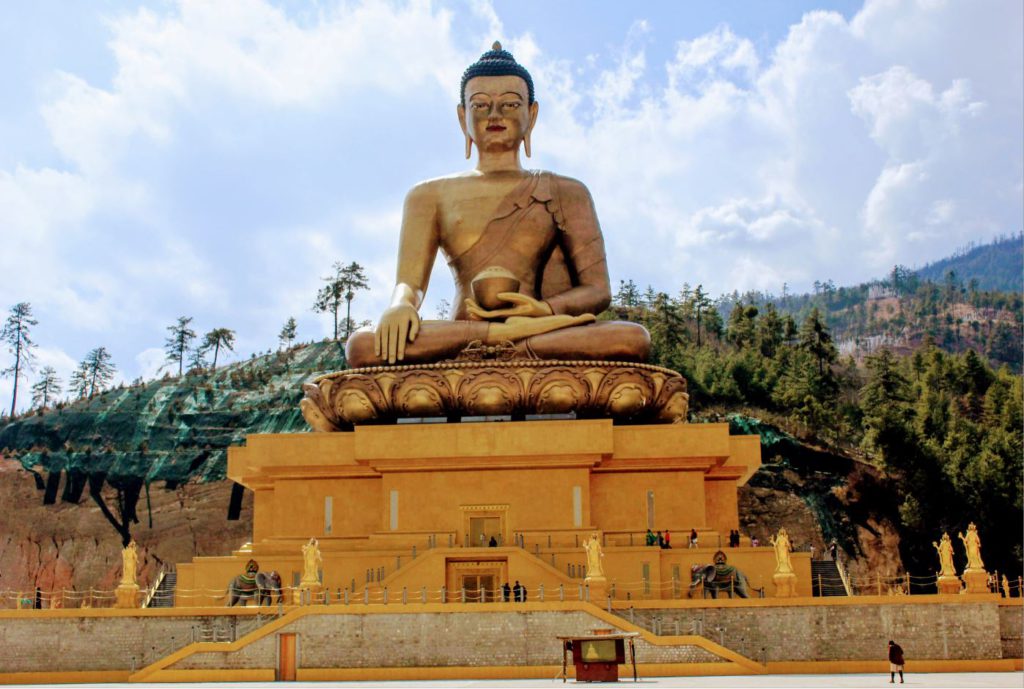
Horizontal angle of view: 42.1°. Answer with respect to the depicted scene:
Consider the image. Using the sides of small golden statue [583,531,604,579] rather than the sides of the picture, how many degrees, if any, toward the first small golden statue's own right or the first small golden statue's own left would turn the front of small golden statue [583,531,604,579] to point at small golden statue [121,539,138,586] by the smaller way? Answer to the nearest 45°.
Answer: approximately 90° to the first small golden statue's own right

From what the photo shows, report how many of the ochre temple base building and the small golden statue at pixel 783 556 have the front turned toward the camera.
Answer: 2

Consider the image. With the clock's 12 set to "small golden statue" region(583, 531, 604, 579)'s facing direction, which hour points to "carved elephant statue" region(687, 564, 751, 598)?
The carved elephant statue is roughly at 8 o'clock from the small golden statue.

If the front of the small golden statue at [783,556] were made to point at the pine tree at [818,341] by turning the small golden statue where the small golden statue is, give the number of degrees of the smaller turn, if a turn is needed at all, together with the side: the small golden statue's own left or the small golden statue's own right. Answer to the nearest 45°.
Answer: approximately 180°

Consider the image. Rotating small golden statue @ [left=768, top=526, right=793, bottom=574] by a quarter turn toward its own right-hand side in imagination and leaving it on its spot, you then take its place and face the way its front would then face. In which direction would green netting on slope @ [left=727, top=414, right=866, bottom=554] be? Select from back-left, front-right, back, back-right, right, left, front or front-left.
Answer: right

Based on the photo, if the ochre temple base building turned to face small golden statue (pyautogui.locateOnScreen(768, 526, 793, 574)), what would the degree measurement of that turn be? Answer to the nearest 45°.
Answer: approximately 45° to its left

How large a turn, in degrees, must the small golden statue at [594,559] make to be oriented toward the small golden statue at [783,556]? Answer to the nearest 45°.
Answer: approximately 90° to its left

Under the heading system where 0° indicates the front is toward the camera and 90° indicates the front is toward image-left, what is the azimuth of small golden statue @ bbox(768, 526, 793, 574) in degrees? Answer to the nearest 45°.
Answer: approximately 0°

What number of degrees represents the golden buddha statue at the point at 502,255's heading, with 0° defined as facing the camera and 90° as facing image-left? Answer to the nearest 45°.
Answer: approximately 0°

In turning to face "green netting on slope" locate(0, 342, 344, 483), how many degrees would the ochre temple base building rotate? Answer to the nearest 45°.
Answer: approximately 135° to its right
